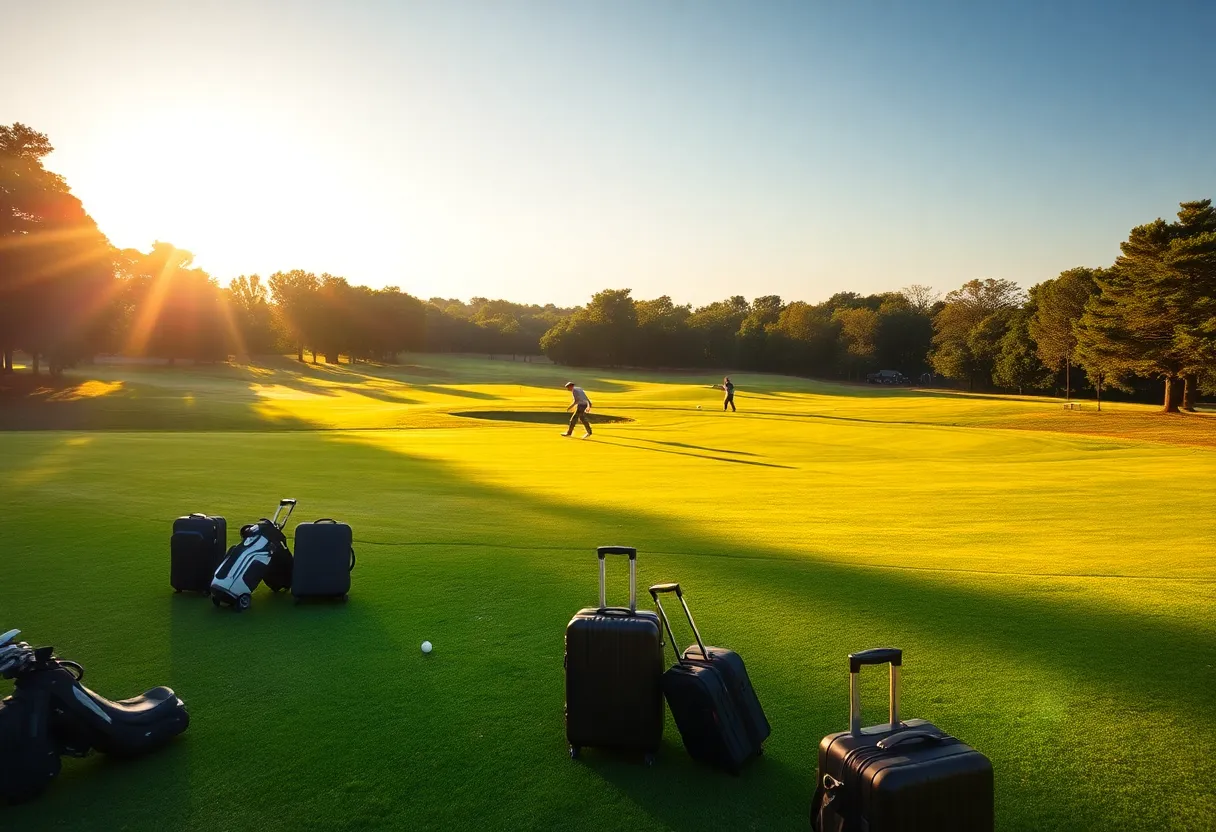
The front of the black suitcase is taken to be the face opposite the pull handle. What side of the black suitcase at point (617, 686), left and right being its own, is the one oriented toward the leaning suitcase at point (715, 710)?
left

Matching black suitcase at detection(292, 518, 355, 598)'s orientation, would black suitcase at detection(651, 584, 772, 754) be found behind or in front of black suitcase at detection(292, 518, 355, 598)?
in front

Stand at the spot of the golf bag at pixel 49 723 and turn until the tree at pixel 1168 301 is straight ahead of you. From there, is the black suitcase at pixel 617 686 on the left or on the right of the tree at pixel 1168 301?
right

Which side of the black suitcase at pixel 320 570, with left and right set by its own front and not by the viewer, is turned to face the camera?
front

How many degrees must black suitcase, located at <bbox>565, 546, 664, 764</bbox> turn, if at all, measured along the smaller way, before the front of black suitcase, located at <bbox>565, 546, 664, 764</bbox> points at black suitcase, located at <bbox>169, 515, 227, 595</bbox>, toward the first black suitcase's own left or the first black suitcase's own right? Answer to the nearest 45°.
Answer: approximately 135° to the first black suitcase's own right

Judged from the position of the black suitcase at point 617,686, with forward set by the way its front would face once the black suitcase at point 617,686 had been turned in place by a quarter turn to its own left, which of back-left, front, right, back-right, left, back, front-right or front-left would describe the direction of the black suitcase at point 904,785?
front-right

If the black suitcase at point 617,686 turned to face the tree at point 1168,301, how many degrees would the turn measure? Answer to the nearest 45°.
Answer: approximately 135° to its left

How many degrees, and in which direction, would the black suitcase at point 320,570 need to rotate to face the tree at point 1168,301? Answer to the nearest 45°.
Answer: approximately 135° to its left

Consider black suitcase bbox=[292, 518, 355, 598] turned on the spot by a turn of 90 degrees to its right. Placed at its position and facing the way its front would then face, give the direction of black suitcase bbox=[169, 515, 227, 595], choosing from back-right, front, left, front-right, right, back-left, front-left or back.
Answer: front-right

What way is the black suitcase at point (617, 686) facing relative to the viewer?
toward the camera

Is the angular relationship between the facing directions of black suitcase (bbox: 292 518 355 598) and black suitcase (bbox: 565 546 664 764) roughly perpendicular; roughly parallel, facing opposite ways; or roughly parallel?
roughly parallel

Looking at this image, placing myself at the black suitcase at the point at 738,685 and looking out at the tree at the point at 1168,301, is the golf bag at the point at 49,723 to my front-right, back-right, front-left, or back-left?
back-left

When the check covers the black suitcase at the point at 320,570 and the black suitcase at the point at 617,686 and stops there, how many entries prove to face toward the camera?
2

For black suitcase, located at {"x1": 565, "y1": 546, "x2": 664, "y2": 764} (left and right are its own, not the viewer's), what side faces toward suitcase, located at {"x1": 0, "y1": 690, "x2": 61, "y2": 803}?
right
